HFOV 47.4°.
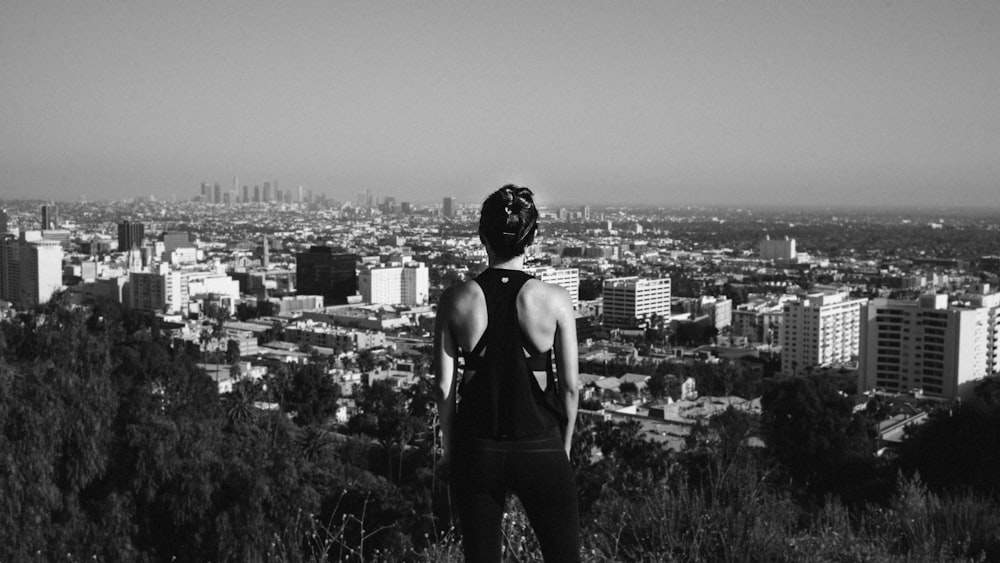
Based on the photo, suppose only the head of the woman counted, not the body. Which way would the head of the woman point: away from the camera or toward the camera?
away from the camera

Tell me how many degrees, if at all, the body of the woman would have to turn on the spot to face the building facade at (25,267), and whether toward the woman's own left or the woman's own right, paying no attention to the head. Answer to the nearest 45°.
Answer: approximately 45° to the woman's own left

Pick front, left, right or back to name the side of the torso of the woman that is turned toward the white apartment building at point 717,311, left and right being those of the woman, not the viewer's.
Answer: front

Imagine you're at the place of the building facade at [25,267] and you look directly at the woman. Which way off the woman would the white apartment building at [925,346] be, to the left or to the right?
left

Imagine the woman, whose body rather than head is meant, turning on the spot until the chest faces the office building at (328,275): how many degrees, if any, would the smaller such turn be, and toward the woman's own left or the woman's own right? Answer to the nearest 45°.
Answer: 0° — they already face it

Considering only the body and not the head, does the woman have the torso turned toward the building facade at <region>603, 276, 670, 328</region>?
yes

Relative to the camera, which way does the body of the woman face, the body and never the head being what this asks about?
away from the camera

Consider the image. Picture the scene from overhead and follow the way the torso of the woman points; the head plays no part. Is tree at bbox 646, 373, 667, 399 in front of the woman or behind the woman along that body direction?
in front

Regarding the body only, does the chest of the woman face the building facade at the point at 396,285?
yes

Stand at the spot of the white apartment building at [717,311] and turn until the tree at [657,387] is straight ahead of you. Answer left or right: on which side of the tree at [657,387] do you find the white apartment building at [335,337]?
right

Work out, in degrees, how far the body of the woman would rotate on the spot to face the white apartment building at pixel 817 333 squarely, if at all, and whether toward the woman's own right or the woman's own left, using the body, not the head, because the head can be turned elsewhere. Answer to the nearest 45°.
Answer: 0° — they already face it

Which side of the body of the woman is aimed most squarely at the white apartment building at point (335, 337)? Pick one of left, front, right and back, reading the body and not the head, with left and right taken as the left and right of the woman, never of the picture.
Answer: front

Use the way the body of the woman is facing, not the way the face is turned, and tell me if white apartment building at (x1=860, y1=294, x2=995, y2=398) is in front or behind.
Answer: in front
